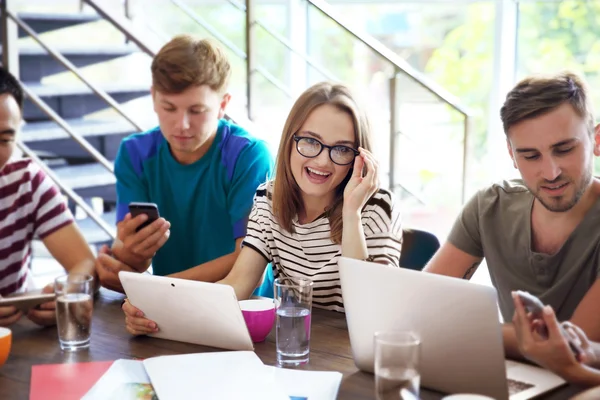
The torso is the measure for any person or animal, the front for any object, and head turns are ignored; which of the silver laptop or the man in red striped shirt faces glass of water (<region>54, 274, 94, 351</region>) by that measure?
the man in red striped shirt

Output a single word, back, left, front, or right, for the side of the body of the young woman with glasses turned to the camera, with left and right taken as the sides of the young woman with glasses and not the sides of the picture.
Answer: front

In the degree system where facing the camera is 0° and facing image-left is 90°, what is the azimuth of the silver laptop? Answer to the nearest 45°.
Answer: approximately 225°

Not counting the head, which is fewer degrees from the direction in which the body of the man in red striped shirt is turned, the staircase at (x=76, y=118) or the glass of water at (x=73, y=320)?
the glass of water

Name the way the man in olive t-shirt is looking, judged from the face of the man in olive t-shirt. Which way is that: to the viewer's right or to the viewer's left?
to the viewer's left

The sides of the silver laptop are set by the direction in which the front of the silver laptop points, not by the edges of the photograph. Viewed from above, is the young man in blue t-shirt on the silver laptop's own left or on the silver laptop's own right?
on the silver laptop's own left

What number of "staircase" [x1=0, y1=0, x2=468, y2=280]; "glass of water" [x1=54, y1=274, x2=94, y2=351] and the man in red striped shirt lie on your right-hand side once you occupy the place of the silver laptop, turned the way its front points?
0

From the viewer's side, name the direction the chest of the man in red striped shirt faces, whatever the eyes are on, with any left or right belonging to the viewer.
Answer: facing the viewer

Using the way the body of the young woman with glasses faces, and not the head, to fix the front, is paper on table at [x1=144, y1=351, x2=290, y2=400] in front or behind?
in front

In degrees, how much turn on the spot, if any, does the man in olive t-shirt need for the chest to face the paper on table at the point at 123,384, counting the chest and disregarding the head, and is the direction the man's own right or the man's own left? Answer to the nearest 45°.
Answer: approximately 45° to the man's own right

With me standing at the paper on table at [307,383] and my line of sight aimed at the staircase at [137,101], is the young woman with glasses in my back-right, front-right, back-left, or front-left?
front-right

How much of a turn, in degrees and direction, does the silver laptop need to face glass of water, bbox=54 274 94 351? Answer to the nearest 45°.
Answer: approximately 135° to its left

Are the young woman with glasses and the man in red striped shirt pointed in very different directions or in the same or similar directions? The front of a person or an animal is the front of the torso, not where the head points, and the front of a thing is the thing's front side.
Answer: same or similar directions

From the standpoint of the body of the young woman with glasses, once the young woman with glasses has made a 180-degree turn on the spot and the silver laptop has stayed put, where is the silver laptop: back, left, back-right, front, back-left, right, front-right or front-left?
back

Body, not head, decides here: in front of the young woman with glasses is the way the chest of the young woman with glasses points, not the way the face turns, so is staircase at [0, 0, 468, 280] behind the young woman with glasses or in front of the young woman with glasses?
behind

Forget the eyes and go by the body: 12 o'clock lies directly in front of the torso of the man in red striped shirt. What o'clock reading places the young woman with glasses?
The young woman with glasses is roughly at 10 o'clock from the man in red striped shirt.
